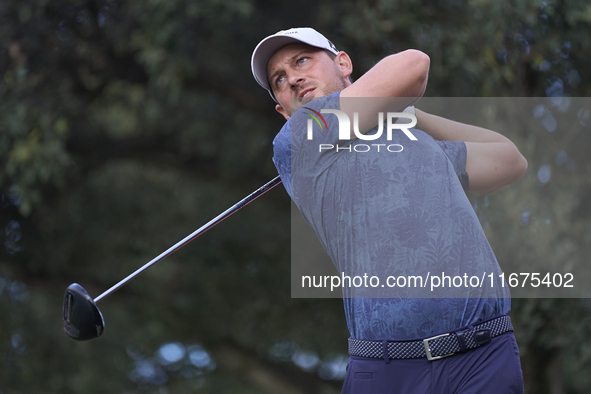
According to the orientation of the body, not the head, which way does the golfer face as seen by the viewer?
toward the camera

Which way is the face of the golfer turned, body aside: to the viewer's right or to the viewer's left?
to the viewer's left
